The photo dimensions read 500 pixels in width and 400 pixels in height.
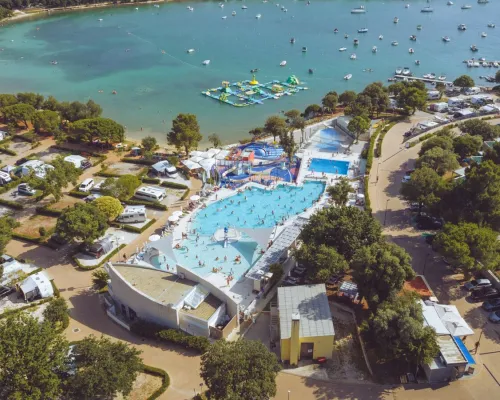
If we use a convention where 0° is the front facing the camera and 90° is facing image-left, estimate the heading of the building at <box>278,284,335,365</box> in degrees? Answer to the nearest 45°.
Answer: approximately 0°

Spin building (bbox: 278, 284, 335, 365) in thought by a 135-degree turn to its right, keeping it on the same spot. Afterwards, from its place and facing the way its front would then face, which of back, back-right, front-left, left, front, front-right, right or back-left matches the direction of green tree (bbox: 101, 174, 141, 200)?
front

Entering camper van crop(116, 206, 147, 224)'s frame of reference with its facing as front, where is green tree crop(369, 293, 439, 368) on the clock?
The green tree is roughly at 8 o'clock from the camper van.

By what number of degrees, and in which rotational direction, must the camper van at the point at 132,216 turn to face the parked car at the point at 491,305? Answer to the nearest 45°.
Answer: approximately 135° to its left

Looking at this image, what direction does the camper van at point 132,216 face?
to the viewer's left

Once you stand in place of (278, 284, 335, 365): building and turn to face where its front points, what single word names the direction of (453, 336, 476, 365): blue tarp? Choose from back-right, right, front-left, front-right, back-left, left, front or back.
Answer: left

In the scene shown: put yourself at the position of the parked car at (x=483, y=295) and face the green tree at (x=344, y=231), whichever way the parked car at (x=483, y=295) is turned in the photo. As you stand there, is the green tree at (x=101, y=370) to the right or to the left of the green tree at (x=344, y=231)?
left

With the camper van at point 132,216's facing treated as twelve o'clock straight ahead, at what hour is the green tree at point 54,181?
The green tree is roughly at 1 o'clock from the camper van.

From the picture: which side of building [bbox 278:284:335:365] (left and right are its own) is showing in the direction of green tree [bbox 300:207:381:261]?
back

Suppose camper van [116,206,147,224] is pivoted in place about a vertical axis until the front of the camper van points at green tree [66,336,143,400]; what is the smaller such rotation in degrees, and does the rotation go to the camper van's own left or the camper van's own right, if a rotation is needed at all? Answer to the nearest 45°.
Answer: approximately 90° to the camper van's own left

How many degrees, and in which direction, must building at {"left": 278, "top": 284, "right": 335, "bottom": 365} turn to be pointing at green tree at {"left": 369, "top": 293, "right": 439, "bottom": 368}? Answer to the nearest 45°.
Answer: approximately 90° to its left

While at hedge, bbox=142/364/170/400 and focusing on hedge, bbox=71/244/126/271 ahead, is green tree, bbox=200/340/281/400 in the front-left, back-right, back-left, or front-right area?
back-right

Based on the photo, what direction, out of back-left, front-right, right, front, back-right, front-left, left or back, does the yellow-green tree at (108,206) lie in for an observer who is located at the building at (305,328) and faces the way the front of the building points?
back-right

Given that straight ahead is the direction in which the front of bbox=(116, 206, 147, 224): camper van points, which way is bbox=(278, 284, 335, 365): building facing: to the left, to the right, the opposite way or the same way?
to the left

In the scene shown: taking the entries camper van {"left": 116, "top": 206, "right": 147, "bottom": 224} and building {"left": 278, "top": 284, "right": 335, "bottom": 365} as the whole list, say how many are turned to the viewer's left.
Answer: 1

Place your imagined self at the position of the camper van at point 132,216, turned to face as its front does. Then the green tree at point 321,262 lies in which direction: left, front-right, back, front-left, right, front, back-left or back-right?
back-left

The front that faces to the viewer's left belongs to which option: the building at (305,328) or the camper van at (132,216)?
the camper van
